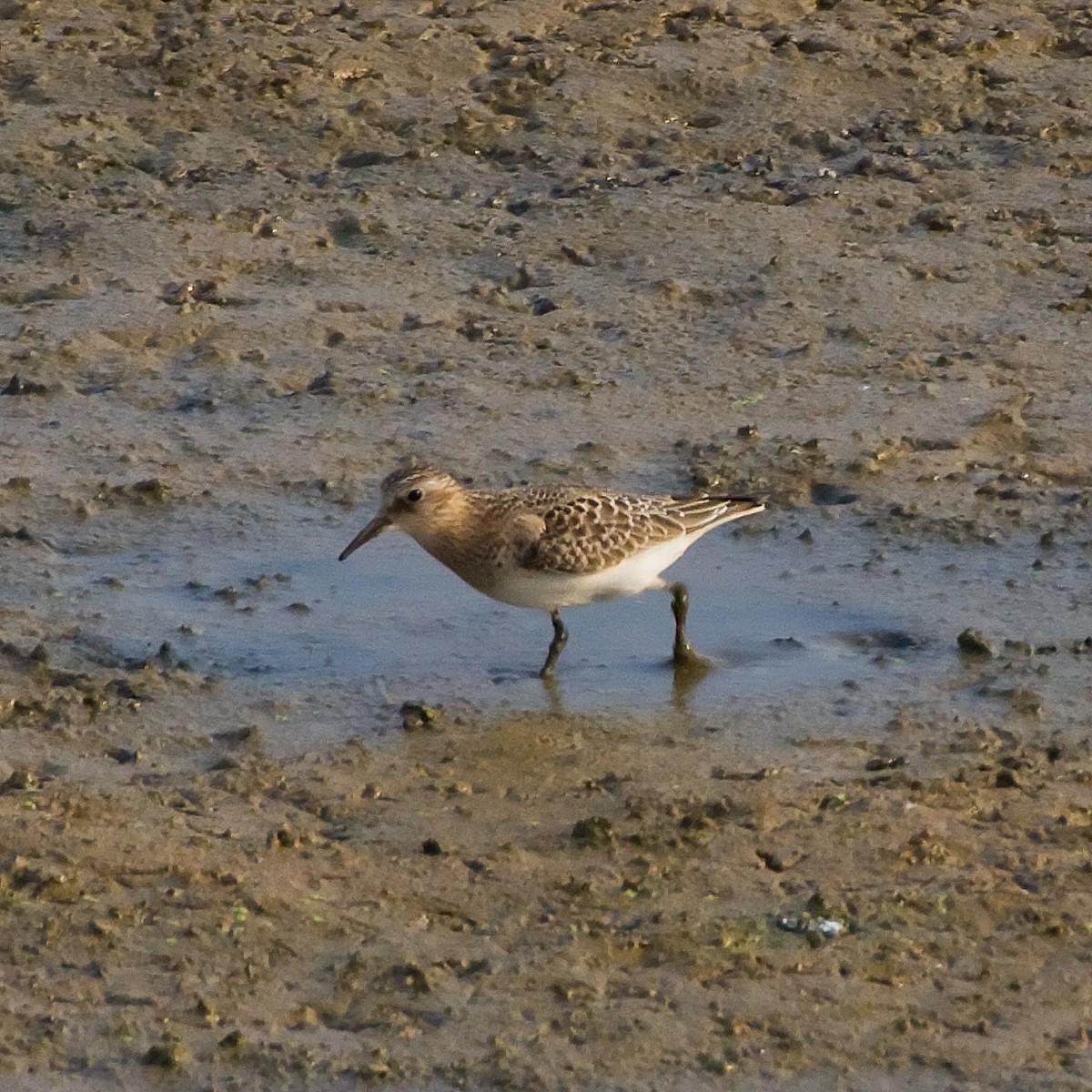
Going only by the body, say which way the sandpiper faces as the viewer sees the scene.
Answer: to the viewer's left
